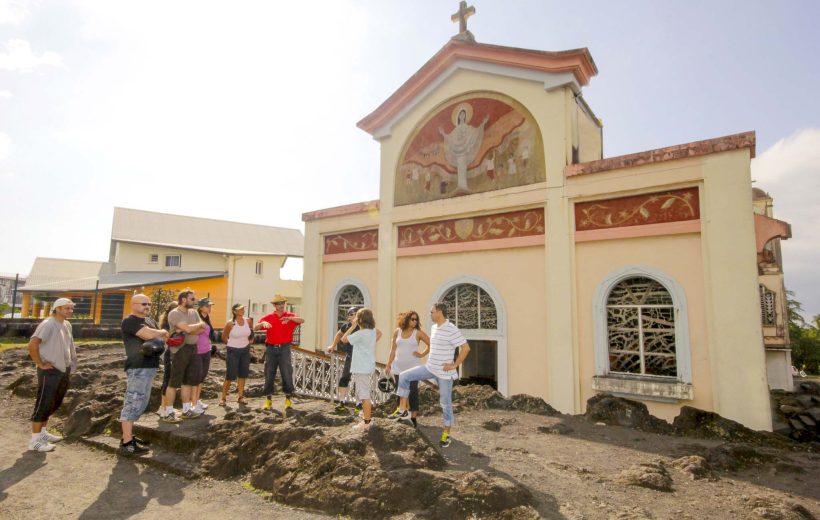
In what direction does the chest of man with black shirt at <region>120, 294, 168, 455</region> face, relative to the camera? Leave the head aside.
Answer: to the viewer's right

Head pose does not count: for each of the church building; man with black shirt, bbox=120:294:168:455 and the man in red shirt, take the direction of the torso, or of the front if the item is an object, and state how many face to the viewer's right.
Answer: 1

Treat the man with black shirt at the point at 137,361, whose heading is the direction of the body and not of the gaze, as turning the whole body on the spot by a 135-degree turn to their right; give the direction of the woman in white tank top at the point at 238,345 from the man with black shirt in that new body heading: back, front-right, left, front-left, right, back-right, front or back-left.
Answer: back

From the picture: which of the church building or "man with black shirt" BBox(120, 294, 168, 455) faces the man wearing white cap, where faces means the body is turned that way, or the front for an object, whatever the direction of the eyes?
the church building

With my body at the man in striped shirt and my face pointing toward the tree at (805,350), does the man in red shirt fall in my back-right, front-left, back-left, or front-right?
back-left

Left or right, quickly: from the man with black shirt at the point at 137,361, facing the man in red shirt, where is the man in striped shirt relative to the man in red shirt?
right

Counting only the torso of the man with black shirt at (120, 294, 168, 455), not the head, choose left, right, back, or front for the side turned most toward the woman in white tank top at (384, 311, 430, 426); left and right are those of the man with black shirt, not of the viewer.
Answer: front

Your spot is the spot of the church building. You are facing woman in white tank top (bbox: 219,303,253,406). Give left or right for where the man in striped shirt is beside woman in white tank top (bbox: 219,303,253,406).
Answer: left

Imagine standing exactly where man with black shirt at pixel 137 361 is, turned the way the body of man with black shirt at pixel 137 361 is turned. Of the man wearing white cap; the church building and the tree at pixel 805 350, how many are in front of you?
2

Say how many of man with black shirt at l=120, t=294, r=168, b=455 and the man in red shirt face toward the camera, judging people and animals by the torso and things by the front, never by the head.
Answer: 1

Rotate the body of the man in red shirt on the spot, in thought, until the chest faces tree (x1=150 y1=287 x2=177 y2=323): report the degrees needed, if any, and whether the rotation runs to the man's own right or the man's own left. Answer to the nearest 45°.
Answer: approximately 180°

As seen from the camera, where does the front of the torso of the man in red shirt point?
toward the camera

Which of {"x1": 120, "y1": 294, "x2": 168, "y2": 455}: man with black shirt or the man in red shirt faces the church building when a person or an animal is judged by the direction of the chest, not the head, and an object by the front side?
the man with black shirt

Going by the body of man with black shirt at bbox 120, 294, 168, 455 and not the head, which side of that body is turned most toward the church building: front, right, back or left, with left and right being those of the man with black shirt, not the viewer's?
front

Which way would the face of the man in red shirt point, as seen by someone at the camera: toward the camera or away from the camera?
toward the camera

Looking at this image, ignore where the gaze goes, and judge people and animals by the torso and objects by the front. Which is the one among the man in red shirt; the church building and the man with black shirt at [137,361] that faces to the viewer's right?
the man with black shirt

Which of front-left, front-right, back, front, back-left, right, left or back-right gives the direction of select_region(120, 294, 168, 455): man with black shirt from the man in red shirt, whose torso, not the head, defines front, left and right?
front-right

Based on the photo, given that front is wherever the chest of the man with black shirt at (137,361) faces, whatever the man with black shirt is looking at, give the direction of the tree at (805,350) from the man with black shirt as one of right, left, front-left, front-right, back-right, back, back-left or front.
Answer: front

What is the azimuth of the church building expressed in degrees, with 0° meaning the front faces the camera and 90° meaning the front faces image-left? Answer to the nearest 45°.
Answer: approximately 45°

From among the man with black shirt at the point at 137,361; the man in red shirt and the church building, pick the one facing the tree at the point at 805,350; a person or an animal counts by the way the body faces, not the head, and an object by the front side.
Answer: the man with black shirt
